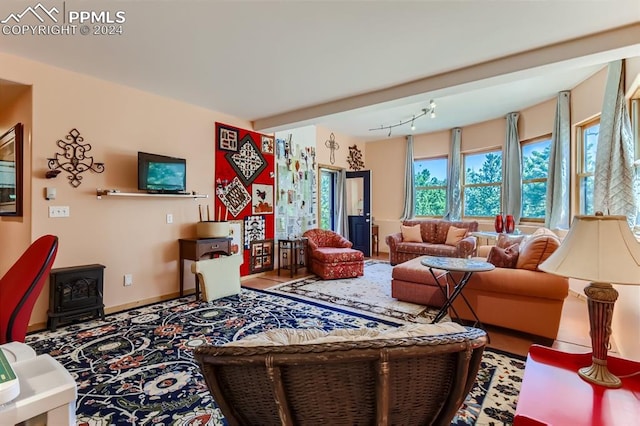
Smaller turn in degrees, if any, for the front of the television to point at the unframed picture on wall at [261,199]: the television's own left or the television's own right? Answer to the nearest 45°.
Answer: approximately 90° to the television's own left

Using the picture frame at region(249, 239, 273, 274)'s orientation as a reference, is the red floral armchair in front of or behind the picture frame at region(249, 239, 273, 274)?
in front

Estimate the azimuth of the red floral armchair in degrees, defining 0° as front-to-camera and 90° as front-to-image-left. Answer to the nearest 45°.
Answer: approximately 315°

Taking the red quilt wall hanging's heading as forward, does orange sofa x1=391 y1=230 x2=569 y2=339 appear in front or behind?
in front

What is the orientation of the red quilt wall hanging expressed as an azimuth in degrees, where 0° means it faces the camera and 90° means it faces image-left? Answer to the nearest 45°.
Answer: approximately 315°

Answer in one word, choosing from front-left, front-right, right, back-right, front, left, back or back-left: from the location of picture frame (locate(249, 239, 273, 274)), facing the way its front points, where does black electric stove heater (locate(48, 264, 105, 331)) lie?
right

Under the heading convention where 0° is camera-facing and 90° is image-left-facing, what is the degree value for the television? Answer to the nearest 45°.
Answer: approximately 315°

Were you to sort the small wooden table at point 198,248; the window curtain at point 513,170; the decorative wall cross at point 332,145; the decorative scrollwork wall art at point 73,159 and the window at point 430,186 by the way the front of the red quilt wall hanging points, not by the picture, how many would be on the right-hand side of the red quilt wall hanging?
2

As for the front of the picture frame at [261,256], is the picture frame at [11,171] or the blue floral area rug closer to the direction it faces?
the blue floral area rug
